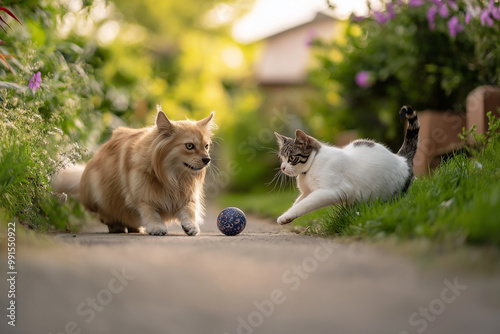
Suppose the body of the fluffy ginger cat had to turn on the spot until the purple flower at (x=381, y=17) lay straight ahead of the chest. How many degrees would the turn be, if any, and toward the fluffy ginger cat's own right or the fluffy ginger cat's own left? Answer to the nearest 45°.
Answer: approximately 90° to the fluffy ginger cat's own left

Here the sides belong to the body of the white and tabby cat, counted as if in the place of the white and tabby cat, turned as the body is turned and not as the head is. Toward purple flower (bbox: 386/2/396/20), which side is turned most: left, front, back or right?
right

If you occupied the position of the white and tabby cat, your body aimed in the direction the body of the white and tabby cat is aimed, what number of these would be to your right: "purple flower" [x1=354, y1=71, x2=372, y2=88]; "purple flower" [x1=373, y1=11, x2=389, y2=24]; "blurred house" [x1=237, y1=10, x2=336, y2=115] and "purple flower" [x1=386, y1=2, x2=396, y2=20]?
4

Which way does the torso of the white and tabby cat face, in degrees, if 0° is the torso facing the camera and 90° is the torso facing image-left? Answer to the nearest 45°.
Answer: approximately 90°

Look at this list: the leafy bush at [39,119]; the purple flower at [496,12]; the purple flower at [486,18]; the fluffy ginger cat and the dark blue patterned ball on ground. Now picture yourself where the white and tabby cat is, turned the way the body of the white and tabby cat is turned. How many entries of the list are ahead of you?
3

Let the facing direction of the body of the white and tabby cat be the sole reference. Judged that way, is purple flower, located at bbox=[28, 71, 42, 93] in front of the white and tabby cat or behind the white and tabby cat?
in front

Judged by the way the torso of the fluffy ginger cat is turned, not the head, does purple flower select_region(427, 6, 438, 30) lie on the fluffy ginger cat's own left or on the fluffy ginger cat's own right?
on the fluffy ginger cat's own left

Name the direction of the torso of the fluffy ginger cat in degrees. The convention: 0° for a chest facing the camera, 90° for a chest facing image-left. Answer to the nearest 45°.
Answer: approximately 315°

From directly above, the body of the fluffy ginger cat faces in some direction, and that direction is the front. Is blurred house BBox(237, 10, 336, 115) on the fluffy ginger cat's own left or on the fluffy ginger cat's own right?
on the fluffy ginger cat's own left

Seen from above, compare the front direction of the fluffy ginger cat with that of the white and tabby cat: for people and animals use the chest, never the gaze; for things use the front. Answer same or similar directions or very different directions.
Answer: very different directions

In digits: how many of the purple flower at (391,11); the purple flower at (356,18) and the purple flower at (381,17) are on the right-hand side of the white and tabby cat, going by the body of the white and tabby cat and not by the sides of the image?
3

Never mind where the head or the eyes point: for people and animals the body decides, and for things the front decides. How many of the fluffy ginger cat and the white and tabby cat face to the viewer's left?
1

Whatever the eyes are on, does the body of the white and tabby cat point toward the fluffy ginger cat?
yes

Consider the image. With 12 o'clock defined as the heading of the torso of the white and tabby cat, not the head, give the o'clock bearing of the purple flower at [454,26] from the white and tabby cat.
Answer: The purple flower is roughly at 4 o'clock from the white and tabby cat.

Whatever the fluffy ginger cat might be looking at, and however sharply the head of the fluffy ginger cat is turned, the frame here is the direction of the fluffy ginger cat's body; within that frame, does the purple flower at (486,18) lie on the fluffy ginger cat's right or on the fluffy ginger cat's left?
on the fluffy ginger cat's left

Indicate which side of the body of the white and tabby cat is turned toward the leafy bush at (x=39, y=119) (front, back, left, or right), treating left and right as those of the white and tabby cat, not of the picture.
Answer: front
